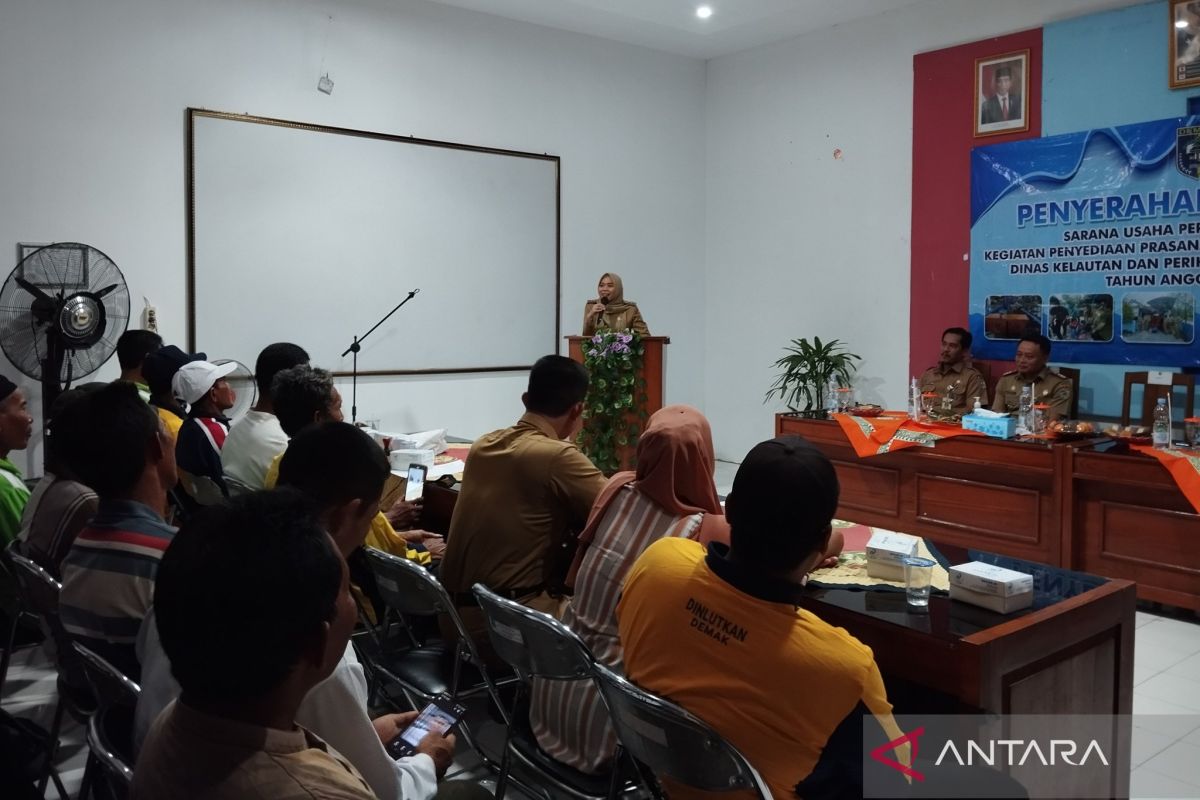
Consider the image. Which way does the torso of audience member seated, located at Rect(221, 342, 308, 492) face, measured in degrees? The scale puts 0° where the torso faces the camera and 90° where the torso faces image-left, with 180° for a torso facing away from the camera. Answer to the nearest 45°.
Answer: approximately 225°

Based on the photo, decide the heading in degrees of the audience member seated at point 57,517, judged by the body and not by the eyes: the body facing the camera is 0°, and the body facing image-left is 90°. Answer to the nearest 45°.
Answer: approximately 225°

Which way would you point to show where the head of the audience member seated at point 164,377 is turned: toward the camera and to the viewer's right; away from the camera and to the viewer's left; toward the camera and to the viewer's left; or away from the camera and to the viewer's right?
away from the camera and to the viewer's right

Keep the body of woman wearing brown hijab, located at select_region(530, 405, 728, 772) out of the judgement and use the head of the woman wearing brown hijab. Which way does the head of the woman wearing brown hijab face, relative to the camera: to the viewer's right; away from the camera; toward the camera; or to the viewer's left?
away from the camera

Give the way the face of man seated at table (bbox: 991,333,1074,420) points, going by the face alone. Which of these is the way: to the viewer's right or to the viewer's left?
to the viewer's left

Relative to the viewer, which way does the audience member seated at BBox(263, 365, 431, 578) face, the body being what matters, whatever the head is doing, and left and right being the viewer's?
facing away from the viewer and to the right of the viewer

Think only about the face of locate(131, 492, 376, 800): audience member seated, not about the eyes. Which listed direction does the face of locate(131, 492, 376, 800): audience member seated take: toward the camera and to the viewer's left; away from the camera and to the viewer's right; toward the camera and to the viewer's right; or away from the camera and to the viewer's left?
away from the camera and to the viewer's right

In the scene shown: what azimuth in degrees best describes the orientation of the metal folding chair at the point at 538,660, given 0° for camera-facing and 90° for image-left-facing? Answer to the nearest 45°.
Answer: approximately 225°

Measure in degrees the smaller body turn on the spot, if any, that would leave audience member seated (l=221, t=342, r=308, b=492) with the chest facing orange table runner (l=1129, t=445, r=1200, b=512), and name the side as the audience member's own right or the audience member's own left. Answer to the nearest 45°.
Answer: approximately 45° to the audience member's own right

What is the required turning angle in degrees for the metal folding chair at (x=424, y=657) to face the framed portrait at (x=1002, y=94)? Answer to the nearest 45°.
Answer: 0° — it already faces it
